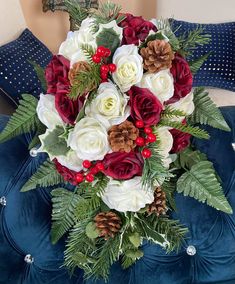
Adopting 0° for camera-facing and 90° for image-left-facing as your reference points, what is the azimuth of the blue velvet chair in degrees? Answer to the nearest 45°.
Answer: approximately 0°
